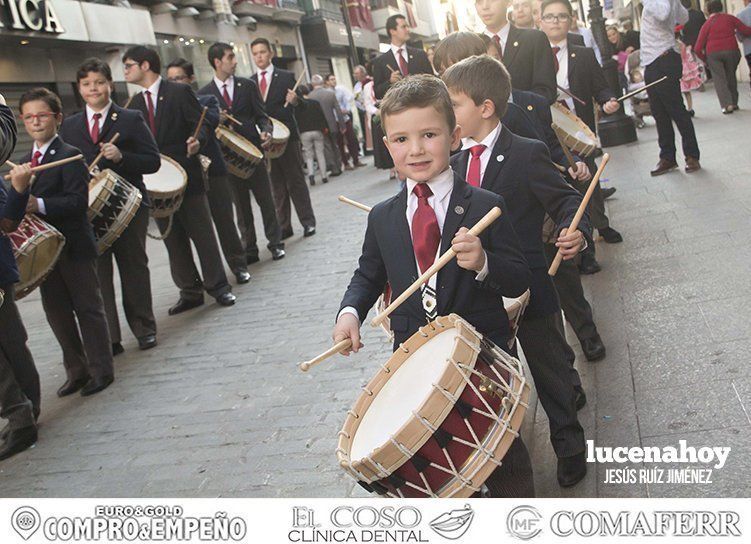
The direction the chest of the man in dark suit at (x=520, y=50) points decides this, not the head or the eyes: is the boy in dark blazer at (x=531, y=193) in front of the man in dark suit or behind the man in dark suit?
in front

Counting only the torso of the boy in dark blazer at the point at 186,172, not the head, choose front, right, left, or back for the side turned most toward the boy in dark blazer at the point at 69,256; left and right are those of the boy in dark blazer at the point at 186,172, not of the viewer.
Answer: front

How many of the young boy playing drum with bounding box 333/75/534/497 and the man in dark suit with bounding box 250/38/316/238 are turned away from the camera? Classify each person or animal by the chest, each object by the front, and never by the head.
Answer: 0

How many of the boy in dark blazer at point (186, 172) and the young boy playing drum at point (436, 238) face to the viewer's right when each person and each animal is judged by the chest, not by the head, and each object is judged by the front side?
0

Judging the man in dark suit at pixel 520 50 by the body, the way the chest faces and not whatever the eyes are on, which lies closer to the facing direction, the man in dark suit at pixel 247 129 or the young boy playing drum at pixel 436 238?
the young boy playing drum

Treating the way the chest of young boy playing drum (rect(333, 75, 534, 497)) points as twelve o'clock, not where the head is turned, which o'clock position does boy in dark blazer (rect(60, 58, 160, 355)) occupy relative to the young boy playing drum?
The boy in dark blazer is roughly at 5 o'clock from the young boy playing drum.

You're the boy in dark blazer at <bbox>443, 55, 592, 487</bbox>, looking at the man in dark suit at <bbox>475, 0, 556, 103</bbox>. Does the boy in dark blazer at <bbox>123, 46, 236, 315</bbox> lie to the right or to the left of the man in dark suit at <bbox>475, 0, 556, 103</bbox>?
left

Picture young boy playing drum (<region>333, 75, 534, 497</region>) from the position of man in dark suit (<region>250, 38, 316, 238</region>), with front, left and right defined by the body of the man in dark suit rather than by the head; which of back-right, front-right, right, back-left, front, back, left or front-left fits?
front-left
